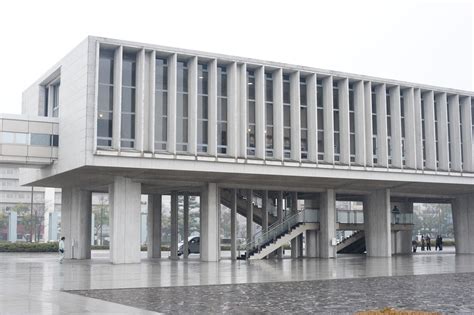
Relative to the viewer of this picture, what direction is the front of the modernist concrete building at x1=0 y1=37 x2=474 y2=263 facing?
facing the viewer and to the right of the viewer
